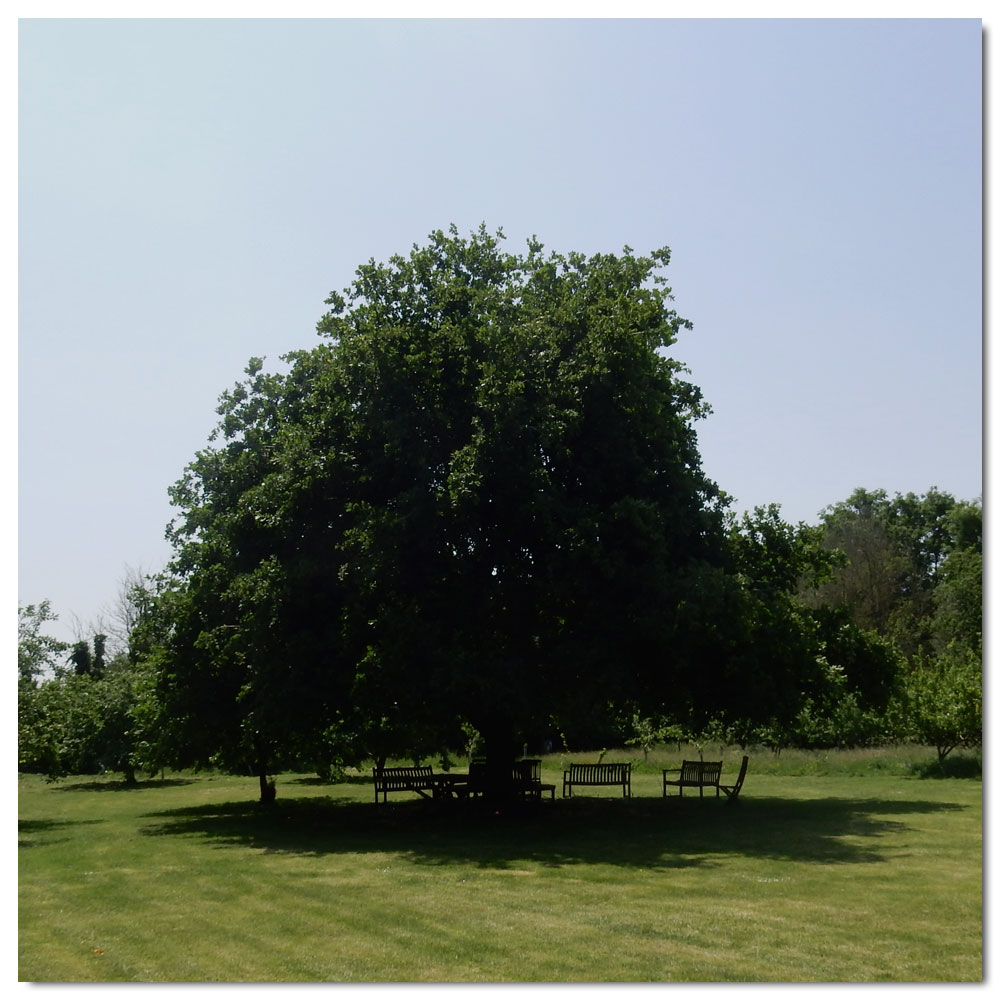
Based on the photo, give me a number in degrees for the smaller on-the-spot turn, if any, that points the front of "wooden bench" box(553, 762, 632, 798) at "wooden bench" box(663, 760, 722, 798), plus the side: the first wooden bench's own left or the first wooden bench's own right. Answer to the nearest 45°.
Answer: approximately 45° to the first wooden bench's own left

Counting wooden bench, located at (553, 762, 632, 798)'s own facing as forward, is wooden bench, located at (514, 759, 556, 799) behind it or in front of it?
in front

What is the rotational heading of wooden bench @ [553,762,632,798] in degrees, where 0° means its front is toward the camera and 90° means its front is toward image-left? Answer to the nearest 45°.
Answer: approximately 0°

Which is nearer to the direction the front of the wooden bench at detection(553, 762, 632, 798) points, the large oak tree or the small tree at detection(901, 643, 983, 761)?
the large oak tree

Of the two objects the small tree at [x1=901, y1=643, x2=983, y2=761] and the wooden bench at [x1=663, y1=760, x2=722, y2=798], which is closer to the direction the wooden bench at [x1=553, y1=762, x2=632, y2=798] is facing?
the wooden bench
